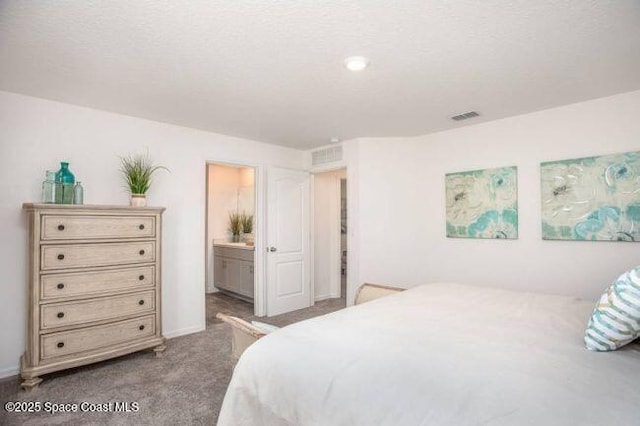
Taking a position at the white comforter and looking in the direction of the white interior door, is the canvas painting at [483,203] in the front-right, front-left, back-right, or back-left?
front-right

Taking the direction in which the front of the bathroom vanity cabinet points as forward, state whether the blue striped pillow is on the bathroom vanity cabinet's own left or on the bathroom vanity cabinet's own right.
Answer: on the bathroom vanity cabinet's own left

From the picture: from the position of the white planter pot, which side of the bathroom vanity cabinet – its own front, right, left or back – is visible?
front

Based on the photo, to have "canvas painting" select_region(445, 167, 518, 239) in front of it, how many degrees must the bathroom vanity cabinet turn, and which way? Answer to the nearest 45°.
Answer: approximately 90° to its left

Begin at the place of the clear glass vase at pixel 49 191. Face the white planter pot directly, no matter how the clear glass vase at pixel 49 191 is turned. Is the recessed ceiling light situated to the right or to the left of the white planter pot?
right

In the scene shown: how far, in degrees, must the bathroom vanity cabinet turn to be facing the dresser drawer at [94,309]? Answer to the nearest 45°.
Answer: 0° — it already faces it

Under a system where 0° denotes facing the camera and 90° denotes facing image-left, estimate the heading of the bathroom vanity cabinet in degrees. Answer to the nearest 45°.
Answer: approximately 45°

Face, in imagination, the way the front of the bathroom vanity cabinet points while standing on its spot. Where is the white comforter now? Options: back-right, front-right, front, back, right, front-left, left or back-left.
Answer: front-left
